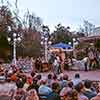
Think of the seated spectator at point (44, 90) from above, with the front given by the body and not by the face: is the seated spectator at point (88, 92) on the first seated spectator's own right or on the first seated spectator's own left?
on the first seated spectator's own right

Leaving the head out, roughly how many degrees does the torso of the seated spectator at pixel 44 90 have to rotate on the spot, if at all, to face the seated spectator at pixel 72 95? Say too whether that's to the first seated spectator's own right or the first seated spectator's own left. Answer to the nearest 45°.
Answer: approximately 135° to the first seated spectator's own right

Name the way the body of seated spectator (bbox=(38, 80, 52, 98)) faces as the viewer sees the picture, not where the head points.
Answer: away from the camera

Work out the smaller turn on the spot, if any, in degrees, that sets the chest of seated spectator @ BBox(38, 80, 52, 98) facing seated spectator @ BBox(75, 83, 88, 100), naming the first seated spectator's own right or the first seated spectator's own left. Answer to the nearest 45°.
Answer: approximately 135° to the first seated spectator's own right
